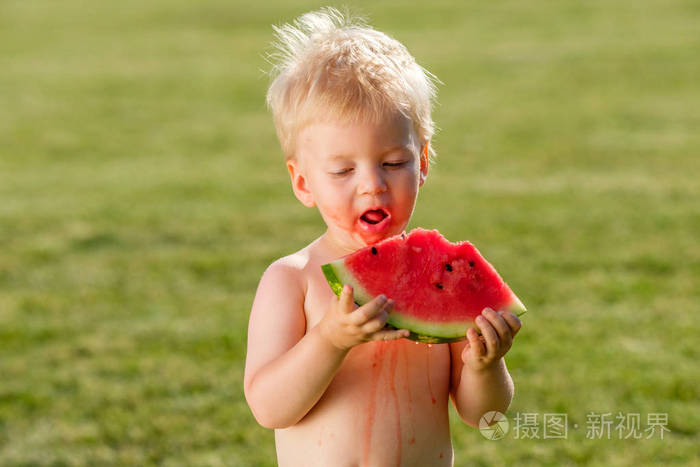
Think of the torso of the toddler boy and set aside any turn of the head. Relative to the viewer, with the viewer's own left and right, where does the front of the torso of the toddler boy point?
facing the viewer and to the right of the viewer
